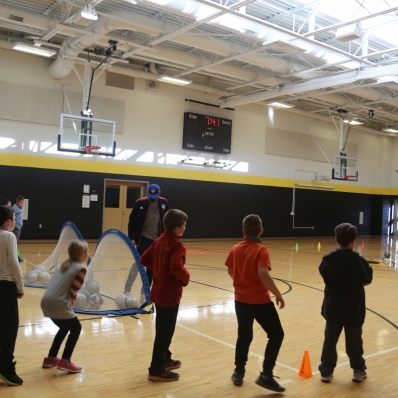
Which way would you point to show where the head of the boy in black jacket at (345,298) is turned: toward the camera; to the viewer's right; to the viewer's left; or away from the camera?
away from the camera

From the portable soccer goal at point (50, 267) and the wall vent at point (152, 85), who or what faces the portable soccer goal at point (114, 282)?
the wall vent

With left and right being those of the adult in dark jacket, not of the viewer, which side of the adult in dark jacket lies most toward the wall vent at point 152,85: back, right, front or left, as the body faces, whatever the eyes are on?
back

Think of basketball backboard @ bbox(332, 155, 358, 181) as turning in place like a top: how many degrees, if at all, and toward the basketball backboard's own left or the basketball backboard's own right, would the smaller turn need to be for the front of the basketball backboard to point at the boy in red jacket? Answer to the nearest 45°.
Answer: approximately 45° to the basketball backboard's own right

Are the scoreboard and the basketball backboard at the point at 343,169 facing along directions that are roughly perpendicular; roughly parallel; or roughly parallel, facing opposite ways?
roughly parallel

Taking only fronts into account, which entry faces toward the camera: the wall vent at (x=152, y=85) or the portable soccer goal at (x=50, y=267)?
the wall vent

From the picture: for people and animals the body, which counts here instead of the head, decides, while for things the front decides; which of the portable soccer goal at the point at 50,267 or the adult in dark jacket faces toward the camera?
the adult in dark jacket

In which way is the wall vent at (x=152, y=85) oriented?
toward the camera

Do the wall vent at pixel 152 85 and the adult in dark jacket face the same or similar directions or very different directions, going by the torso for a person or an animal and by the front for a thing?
same or similar directions

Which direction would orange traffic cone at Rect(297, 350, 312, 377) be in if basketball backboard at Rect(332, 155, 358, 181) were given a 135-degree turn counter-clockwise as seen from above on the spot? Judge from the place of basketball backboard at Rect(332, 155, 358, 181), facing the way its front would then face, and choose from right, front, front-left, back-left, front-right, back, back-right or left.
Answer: back

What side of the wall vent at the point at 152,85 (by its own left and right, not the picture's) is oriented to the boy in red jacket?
front

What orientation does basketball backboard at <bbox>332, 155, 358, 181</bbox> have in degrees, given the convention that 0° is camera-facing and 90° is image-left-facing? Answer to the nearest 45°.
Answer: approximately 315°

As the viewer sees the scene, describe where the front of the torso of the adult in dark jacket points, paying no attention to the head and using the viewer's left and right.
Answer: facing the viewer
